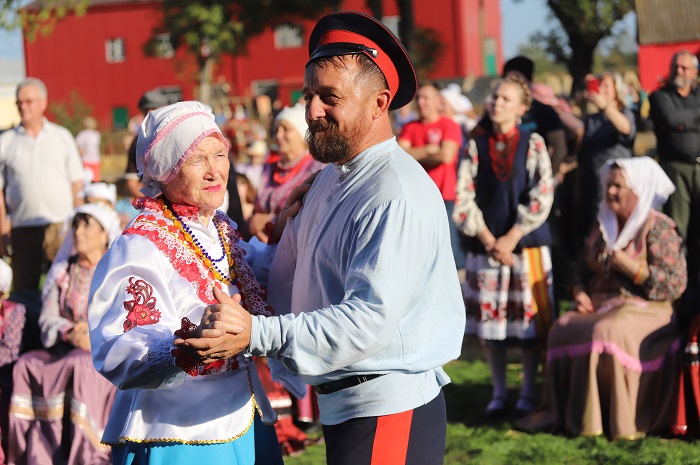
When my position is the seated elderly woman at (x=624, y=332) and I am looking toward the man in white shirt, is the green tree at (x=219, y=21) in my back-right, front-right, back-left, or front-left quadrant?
front-right

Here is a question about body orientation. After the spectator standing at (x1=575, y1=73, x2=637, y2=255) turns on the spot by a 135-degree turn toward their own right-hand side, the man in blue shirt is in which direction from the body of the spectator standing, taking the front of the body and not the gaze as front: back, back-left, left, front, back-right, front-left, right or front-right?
back

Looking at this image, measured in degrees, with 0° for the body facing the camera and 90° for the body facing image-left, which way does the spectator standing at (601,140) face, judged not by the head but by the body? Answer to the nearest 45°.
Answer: approximately 45°

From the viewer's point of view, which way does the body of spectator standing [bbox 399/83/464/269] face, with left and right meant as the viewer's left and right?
facing the viewer

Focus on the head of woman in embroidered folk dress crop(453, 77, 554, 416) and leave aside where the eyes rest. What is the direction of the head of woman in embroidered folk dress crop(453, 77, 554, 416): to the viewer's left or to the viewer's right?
to the viewer's left

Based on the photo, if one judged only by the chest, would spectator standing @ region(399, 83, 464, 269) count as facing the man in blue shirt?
yes

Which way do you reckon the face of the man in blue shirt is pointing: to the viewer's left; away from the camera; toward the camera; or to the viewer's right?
to the viewer's left

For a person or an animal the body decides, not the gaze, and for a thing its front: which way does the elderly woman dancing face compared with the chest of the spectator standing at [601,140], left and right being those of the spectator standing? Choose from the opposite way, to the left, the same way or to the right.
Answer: to the left

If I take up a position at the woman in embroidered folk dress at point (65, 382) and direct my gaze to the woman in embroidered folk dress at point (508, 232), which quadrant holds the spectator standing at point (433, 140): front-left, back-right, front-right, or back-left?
front-left

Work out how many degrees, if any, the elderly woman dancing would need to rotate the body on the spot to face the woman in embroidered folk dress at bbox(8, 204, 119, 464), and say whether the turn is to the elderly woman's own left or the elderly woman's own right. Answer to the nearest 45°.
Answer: approximately 135° to the elderly woman's own left

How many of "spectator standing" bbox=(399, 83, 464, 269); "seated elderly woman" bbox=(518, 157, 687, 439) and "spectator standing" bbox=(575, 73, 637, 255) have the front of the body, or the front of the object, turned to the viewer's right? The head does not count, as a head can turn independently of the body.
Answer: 0

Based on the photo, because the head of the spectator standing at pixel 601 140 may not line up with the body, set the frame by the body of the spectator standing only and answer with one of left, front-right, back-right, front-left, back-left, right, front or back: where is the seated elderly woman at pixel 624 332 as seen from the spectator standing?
front-left

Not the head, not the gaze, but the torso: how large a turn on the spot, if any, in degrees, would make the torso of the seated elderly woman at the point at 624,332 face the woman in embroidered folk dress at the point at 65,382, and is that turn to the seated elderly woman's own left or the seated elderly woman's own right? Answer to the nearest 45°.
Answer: approximately 45° to the seated elderly woman's own right

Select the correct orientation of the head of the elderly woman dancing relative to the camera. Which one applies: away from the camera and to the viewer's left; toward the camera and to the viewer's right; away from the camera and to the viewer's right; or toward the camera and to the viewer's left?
toward the camera and to the viewer's right

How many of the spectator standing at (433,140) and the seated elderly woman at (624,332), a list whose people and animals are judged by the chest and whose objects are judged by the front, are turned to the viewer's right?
0

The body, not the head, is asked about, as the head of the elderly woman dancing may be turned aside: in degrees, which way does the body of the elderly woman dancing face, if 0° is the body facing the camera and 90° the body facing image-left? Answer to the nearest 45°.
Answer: approximately 315°

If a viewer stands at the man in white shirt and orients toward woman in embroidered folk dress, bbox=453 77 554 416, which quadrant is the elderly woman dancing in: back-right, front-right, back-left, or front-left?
front-right

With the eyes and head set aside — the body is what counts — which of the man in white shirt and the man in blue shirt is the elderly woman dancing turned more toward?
the man in blue shirt

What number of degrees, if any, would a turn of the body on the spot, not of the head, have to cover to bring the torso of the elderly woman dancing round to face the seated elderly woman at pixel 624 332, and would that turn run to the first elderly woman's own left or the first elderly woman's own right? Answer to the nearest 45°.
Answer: approximately 90° to the first elderly woman's own left

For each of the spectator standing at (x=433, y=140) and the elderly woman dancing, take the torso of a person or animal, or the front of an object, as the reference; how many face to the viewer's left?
0
